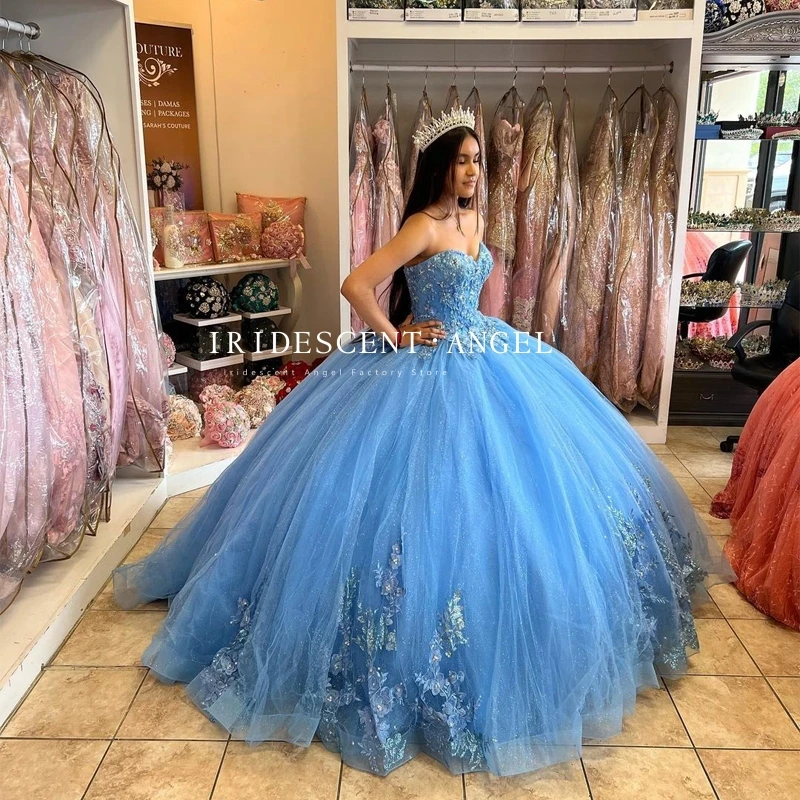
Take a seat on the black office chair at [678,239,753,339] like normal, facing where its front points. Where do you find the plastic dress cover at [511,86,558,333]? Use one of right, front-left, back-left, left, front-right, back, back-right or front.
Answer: front-left

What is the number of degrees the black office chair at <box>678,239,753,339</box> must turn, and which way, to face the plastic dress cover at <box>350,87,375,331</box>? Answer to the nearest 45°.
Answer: approximately 45° to its left

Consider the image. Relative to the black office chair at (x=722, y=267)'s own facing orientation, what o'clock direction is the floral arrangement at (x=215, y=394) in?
The floral arrangement is roughly at 11 o'clock from the black office chair.

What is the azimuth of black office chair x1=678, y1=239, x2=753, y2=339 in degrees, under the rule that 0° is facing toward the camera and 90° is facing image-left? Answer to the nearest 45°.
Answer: approximately 90°

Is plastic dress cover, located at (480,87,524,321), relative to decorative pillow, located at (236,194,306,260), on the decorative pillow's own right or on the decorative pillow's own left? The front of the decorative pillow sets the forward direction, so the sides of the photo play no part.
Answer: on the decorative pillow's own left

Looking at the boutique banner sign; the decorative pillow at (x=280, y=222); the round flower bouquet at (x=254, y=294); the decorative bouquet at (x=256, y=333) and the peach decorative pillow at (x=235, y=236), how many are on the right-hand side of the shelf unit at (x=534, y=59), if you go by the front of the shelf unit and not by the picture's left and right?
5

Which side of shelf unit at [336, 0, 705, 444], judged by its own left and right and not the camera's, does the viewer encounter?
front

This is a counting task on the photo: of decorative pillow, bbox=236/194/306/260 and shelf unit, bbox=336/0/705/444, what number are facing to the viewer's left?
0

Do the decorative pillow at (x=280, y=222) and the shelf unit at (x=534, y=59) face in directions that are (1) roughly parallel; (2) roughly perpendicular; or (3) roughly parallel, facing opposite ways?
roughly parallel

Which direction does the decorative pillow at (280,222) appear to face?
toward the camera

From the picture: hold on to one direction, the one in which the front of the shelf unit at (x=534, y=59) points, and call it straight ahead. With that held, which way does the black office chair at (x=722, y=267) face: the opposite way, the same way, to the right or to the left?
to the right
